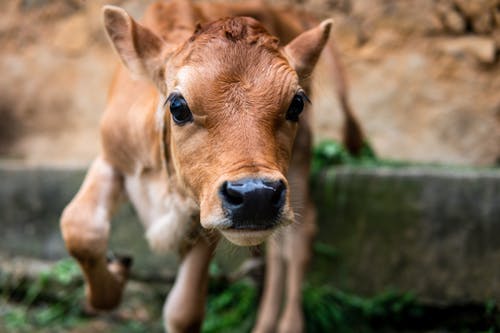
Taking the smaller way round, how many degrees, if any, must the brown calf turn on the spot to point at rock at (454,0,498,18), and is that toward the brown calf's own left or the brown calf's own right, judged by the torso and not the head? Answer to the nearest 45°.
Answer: approximately 180°

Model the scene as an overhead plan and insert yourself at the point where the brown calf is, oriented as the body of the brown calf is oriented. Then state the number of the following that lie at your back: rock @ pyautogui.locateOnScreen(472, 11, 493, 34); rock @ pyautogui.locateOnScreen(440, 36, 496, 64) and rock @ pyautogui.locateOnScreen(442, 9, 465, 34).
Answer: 3

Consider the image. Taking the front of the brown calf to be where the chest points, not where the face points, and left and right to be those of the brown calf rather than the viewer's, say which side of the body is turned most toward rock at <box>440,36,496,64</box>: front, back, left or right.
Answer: back

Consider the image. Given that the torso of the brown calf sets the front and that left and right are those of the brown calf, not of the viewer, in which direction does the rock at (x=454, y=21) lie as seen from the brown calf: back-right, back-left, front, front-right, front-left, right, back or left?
back

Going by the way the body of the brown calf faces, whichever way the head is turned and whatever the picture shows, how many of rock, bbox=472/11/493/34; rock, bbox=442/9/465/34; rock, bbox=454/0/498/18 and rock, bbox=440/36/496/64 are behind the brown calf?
4

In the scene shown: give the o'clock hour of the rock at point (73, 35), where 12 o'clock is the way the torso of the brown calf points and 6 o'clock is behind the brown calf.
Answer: The rock is roughly at 4 o'clock from the brown calf.

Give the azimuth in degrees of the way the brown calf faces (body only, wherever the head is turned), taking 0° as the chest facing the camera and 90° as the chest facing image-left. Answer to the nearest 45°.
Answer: approximately 45°

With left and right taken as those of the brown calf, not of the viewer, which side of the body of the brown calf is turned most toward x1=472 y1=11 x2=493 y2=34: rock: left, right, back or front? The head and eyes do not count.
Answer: back
